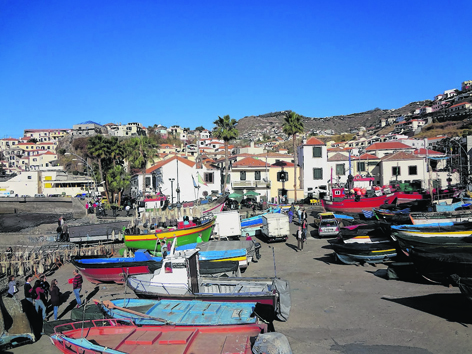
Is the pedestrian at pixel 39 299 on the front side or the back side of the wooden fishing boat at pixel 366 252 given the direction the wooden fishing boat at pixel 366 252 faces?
on the front side

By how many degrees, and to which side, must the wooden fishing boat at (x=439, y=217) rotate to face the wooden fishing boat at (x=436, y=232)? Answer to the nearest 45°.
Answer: approximately 90° to its left

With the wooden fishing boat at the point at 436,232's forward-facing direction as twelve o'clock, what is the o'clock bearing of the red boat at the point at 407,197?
The red boat is roughly at 3 o'clock from the wooden fishing boat.

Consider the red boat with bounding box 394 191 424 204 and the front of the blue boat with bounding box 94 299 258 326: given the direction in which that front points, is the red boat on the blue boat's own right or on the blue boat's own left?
on the blue boat's own right

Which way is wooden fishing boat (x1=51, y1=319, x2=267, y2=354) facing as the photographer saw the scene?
facing to the left of the viewer

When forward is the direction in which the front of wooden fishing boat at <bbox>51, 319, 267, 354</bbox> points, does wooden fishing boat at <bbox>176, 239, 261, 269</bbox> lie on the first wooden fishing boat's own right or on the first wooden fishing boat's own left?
on the first wooden fishing boat's own right

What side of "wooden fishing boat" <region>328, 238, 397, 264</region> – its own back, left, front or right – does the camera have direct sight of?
left

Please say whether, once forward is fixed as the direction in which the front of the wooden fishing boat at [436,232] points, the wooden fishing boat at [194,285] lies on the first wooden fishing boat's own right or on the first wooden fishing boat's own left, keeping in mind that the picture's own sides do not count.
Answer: on the first wooden fishing boat's own left

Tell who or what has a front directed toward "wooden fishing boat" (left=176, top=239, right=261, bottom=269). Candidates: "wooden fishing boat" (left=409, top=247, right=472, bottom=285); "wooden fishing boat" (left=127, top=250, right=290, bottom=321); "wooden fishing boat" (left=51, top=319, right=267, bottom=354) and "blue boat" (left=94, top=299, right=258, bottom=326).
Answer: "wooden fishing boat" (left=409, top=247, right=472, bottom=285)

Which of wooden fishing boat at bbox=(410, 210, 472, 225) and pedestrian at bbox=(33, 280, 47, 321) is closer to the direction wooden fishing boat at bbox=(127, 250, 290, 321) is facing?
the pedestrian

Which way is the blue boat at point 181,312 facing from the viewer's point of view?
to the viewer's left

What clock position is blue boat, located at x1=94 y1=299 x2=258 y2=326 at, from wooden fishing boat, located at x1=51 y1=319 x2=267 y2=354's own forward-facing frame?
The blue boat is roughly at 4 o'clock from the wooden fishing boat.

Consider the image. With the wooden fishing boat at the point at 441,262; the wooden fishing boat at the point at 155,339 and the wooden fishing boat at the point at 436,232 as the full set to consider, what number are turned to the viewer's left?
3

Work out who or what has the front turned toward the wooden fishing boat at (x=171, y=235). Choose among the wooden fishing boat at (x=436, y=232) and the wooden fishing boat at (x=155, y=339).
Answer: the wooden fishing boat at (x=436, y=232)
